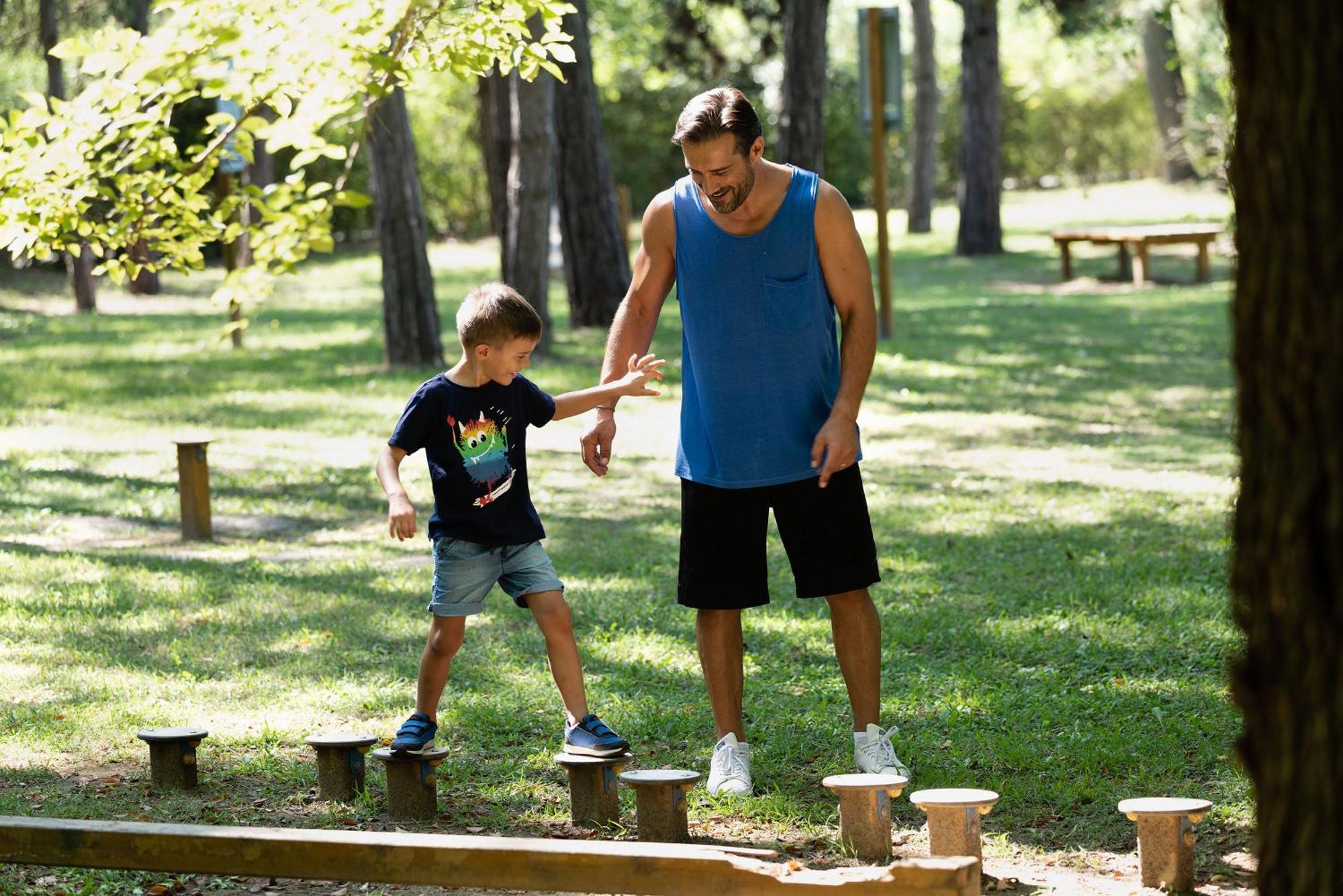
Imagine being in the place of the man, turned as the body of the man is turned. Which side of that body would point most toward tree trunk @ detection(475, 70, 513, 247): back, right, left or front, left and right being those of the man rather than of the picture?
back

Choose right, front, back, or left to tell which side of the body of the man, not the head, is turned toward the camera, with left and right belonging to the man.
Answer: front

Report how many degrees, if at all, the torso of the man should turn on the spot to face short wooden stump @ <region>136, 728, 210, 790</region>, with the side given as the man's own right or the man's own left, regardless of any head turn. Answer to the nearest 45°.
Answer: approximately 90° to the man's own right

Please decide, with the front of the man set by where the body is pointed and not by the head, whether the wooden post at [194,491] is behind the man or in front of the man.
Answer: behind

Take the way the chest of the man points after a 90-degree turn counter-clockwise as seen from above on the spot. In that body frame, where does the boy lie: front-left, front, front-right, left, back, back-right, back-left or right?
back

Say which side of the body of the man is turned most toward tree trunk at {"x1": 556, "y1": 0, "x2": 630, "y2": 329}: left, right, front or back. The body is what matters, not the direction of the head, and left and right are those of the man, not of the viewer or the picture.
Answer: back

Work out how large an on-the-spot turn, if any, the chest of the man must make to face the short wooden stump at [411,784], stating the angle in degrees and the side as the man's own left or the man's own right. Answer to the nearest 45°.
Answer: approximately 90° to the man's own right

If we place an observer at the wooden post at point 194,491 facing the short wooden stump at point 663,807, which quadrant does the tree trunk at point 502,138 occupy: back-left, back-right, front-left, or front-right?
back-left

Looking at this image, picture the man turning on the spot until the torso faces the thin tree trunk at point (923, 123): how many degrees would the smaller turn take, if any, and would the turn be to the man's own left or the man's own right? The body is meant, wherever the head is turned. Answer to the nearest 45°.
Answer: approximately 180°

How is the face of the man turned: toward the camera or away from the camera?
toward the camera

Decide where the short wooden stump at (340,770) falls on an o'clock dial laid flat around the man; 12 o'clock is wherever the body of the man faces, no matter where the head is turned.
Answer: The short wooden stump is roughly at 3 o'clock from the man.

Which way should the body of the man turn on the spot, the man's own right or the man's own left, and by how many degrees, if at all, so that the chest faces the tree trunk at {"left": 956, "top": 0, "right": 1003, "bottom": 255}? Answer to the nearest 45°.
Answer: approximately 180°

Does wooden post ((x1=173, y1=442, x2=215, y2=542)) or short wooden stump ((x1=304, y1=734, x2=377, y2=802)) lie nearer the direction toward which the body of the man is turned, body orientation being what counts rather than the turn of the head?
the short wooden stump

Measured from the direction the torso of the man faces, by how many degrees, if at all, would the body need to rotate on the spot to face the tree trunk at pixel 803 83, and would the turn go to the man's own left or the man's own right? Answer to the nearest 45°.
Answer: approximately 180°
